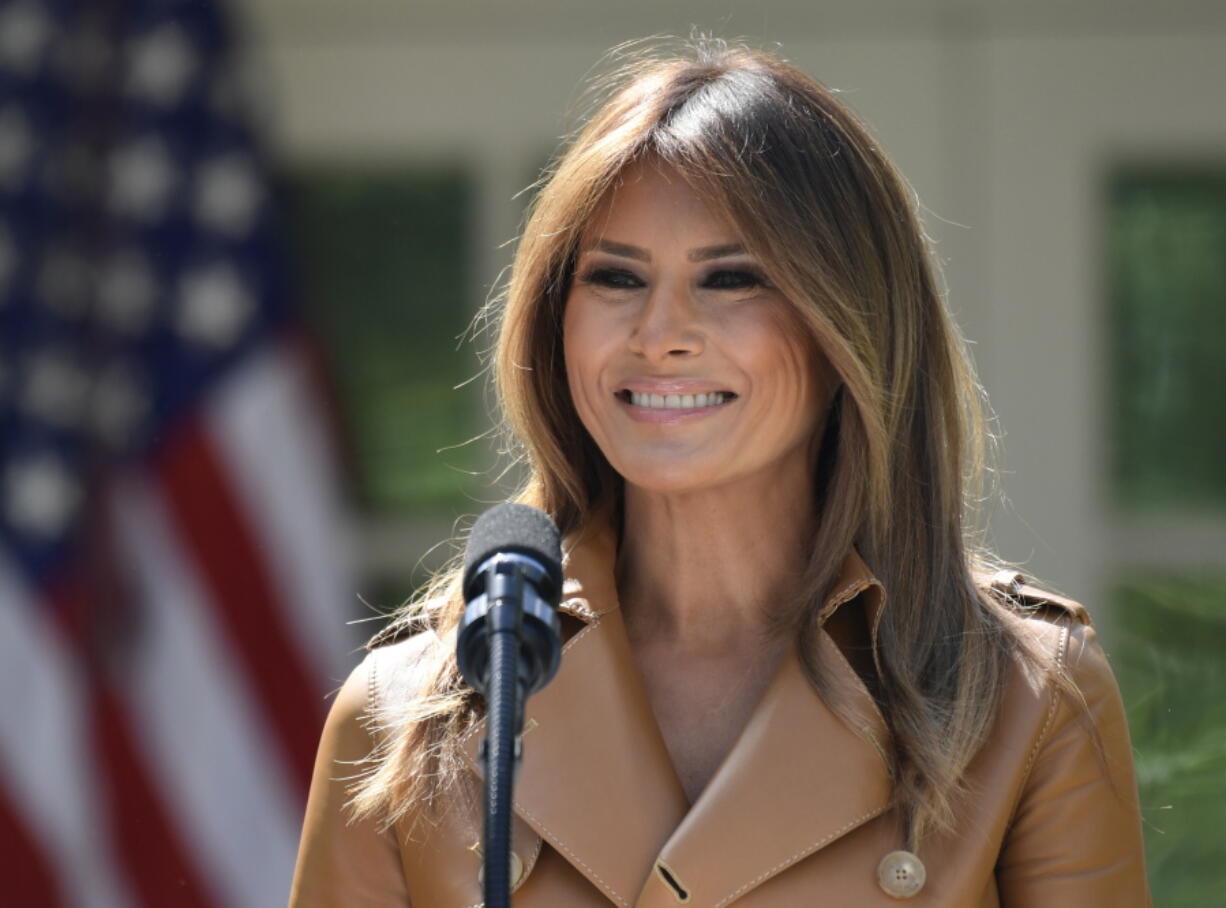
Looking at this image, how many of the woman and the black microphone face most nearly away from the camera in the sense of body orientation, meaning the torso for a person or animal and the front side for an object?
1

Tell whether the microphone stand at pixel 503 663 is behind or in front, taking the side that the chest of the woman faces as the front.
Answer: in front

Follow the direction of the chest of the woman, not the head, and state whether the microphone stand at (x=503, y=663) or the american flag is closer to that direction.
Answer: the microphone stand

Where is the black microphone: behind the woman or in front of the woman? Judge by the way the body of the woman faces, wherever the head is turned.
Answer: in front

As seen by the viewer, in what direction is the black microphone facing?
away from the camera

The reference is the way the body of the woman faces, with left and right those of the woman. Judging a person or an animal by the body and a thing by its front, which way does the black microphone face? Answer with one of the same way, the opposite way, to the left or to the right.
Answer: the opposite way

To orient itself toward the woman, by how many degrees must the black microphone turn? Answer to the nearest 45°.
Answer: approximately 45° to its right

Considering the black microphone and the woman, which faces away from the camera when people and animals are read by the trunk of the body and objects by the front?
the black microphone

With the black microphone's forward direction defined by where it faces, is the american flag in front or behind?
in front

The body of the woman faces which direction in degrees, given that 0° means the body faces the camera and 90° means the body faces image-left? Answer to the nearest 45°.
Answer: approximately 0°
